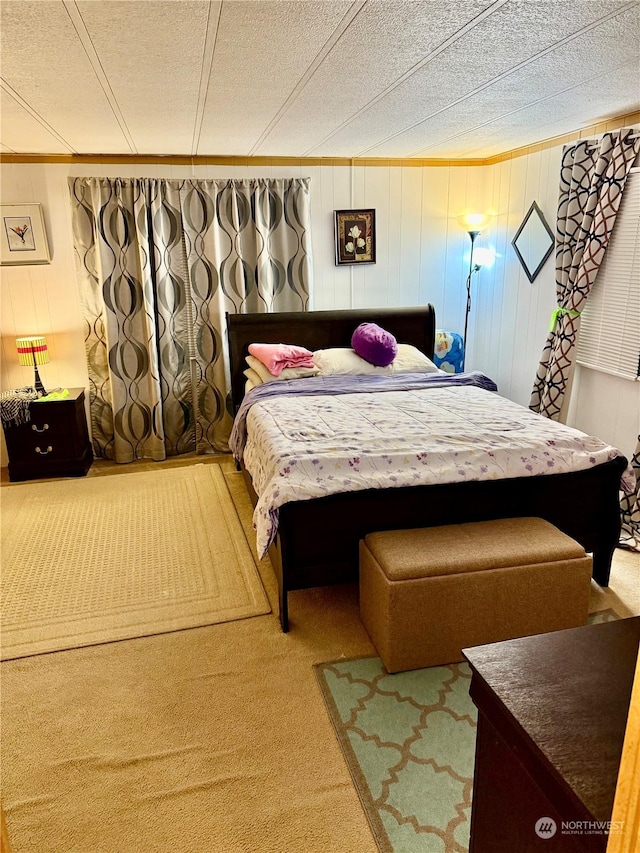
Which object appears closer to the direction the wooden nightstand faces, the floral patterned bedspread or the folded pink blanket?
the floral patterned bedspread

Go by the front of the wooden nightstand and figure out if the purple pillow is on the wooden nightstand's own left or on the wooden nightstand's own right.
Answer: on the wooden nightstand's own left

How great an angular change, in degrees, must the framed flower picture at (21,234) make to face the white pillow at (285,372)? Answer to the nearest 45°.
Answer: approximately 45° to its left

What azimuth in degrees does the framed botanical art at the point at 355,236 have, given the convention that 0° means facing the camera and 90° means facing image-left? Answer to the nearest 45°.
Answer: approximately 0°

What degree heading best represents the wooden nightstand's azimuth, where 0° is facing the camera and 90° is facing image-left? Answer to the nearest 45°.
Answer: approximately 0°

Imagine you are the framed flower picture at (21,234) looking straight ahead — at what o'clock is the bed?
The bed is roughly at 11 o'clock from the framed flower picture.

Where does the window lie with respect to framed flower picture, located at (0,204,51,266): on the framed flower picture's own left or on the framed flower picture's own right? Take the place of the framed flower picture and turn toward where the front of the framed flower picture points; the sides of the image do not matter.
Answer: on the framed flower picture's own left

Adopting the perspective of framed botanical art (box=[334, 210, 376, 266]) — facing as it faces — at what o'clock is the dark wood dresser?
The dark wood dresser is roughly at 12 o'clock from the framed botanical art.

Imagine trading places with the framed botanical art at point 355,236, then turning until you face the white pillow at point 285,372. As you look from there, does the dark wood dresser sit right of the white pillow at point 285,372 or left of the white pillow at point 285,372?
left
